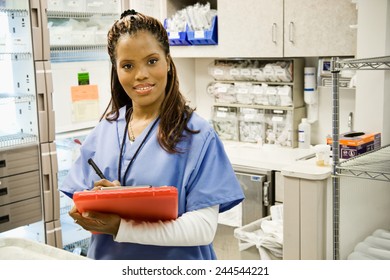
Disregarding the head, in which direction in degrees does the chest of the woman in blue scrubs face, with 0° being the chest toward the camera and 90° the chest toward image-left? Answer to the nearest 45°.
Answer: approximately 45°

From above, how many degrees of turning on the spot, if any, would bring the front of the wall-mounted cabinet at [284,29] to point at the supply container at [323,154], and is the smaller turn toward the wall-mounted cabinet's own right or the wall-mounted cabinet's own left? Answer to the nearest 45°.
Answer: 0° — it already faces it

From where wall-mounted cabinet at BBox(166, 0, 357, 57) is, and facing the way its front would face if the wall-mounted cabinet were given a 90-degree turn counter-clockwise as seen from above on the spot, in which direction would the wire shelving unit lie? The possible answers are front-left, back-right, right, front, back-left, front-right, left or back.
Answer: right

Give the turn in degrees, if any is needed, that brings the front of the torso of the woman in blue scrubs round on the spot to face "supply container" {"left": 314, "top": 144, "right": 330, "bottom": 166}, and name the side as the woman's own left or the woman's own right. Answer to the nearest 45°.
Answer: approximately 180°

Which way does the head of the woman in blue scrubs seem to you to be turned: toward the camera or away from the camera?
toward the camera

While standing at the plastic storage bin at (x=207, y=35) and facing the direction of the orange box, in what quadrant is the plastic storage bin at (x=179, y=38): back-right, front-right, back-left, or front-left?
back-right

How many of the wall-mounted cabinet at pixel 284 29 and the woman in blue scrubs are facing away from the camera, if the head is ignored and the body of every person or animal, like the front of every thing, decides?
0

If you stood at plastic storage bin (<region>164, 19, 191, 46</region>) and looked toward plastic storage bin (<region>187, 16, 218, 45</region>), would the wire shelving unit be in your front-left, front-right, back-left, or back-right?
front-right

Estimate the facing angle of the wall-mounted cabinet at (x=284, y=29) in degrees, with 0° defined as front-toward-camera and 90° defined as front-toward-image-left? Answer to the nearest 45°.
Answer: approximately 0°

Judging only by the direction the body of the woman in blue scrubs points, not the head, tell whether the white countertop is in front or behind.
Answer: behind

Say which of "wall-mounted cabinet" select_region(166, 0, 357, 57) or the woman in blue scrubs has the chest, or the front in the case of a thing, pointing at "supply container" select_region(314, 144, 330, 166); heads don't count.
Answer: the wall-mounted cabinet

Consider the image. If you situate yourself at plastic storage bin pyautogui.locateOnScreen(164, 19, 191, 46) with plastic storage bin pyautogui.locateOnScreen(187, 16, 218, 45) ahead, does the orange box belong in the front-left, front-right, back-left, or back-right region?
front-right
